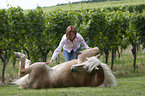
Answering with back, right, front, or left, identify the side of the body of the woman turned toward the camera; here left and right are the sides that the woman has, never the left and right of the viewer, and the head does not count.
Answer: front
